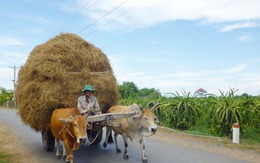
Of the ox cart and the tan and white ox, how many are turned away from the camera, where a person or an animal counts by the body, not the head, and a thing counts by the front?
0

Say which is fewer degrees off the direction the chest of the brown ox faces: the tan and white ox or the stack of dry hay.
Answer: the tan and white ox

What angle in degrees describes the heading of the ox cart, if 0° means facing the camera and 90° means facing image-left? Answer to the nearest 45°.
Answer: approximately 315°

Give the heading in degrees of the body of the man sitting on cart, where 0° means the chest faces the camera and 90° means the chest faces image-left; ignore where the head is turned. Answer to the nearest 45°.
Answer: approximately 0°

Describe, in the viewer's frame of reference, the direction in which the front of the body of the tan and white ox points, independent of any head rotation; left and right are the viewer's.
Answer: facing the viewer and to the right of the viewer

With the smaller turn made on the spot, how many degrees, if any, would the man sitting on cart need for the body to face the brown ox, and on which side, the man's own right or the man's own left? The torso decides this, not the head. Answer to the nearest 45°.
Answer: approximately 45° to the man's own right

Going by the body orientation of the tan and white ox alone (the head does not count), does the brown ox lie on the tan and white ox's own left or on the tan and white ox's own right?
on the tan and white ox's own right

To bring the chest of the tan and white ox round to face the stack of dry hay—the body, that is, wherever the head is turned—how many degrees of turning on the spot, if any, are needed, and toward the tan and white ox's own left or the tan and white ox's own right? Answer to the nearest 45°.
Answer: approximately 135° to the tan and white ox's own right

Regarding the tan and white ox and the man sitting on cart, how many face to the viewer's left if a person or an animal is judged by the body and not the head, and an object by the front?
0

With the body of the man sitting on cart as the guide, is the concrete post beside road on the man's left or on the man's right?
on the man's left
